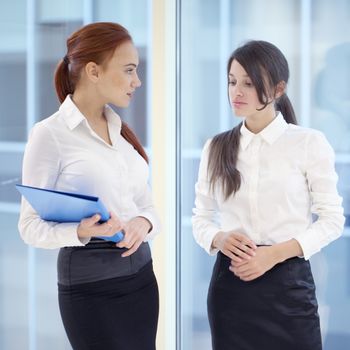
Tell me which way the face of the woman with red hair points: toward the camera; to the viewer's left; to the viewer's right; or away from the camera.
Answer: to the viewer's right

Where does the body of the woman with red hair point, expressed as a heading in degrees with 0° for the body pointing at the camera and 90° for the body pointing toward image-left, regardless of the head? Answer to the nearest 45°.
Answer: approximately 315°

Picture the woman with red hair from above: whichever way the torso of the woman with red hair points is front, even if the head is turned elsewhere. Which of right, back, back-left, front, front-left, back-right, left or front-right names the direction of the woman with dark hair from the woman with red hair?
front-left
